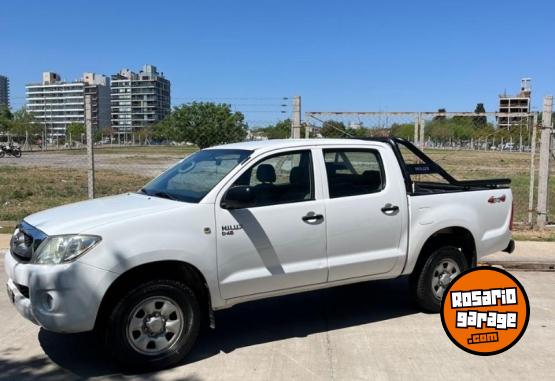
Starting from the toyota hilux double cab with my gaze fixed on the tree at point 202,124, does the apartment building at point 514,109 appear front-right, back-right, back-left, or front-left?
front-right

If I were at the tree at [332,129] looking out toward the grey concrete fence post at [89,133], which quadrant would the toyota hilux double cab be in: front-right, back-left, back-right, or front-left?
front-left

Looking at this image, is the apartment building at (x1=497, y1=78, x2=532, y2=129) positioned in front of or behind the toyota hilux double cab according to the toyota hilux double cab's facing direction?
behind

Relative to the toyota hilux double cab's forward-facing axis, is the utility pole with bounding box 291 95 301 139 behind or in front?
behind

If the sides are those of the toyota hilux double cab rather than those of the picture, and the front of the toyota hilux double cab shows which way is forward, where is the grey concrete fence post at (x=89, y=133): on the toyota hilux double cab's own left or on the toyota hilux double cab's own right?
on the toyota hilux double cab's own right

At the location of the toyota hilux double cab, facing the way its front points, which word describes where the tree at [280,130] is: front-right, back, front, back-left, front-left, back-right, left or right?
back-right

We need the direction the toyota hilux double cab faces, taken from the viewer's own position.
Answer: facing the viewer and to the left of the viewer

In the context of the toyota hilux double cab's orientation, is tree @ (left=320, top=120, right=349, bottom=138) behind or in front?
behind

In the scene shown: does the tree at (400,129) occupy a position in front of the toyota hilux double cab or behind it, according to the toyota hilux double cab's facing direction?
behind

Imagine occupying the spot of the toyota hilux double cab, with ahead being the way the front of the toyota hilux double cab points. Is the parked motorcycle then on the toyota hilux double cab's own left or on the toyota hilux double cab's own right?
on the toyota hilux double cab's own right

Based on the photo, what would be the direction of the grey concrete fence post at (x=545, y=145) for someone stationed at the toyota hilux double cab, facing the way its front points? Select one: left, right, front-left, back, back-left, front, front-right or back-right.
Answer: back

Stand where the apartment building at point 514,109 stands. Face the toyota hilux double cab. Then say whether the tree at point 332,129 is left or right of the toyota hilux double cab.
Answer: right
